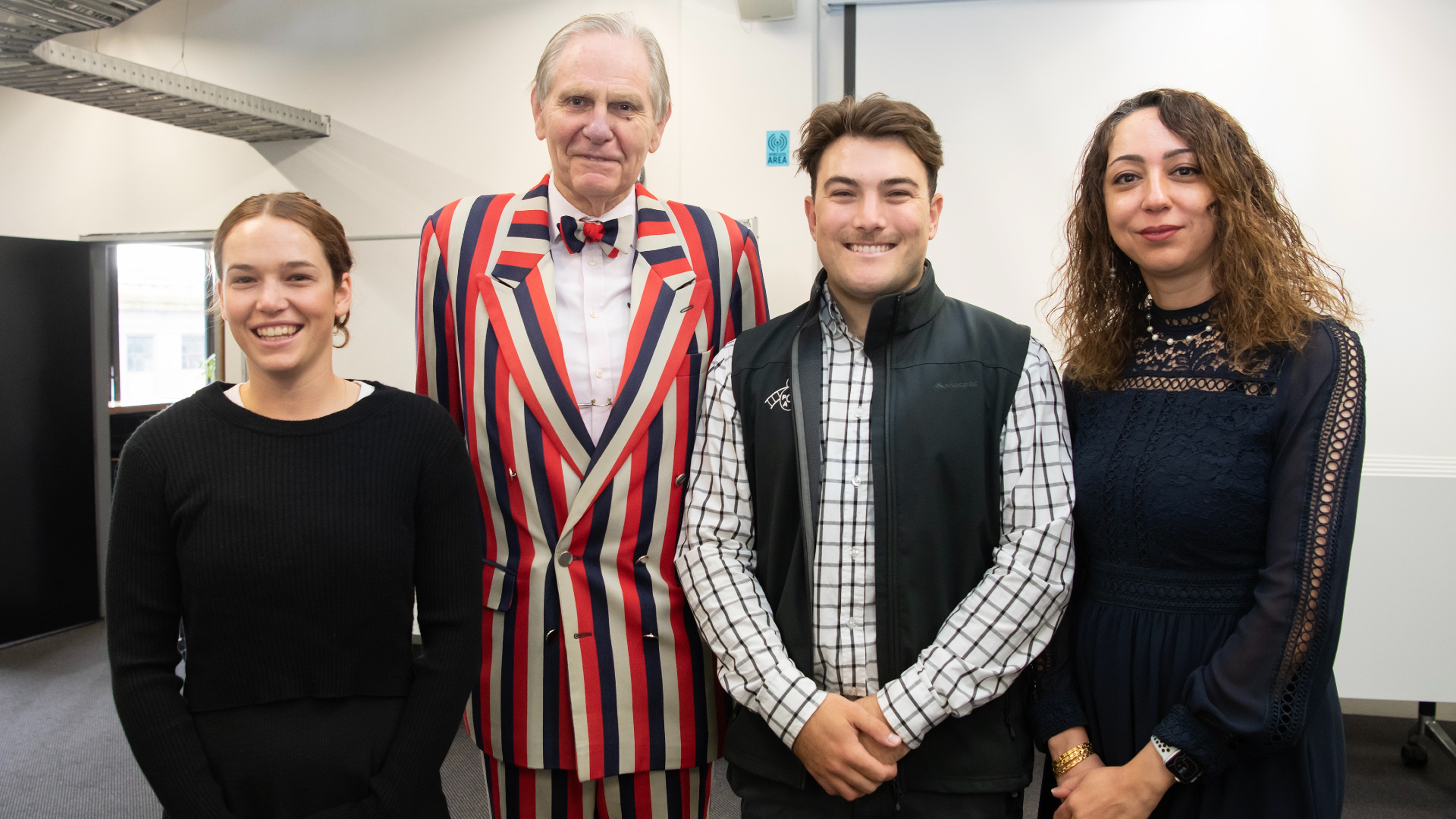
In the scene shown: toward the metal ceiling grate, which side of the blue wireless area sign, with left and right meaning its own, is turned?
right

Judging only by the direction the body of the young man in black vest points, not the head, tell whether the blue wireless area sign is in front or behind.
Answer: behind

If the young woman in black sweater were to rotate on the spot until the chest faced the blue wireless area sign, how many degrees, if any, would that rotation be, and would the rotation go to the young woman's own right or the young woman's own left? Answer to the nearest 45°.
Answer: approximately 135° to the young woman's own left

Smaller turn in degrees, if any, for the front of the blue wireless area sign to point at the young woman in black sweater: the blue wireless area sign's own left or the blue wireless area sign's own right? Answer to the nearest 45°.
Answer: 0° — it already faces them

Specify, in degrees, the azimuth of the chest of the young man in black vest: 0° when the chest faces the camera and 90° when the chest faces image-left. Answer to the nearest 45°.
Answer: approximately 0°

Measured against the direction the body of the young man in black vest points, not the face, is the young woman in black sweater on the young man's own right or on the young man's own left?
on the young man's own right

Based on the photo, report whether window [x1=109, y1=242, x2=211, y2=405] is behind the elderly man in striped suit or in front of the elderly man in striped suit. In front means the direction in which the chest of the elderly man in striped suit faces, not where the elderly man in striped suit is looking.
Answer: behind

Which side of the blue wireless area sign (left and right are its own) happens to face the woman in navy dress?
front

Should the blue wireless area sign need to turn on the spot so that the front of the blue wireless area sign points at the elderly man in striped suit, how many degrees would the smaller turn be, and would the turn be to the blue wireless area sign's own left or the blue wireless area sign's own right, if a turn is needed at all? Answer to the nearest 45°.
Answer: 0° — it already faces them

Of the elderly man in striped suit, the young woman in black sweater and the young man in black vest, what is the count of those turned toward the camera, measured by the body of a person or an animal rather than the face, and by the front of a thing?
3
